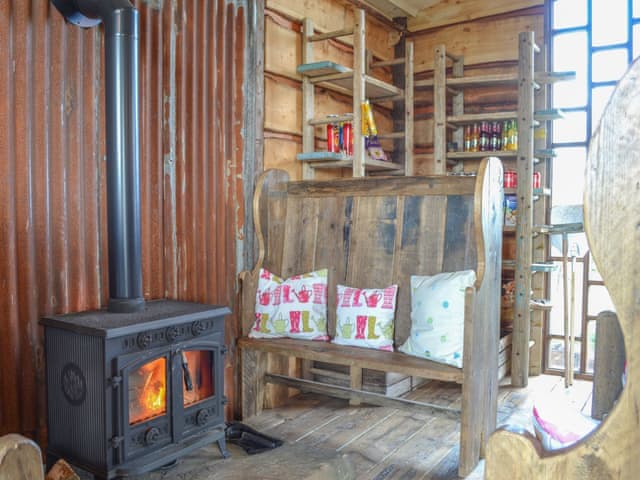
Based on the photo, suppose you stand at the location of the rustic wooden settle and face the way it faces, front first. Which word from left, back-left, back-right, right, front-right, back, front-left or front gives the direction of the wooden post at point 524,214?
back

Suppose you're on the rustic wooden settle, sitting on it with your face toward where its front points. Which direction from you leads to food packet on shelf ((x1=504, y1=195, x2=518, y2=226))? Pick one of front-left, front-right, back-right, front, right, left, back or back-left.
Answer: back

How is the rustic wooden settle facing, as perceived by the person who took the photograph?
facing the viewer and to the left of the viewer

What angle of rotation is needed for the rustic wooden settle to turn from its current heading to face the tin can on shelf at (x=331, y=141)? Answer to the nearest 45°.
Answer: approximately 135° to its right

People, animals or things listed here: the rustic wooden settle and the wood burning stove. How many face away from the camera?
0

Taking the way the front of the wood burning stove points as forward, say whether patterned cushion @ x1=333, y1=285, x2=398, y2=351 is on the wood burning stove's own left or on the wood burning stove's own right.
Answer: on the wood burning stove's own left

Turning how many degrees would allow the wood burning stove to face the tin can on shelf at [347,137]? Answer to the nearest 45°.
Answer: approximately 90° to its left

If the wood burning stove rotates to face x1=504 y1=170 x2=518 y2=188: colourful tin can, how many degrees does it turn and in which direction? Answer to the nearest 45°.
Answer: approximately 90° to its left

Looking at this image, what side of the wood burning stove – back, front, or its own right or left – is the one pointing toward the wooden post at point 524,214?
left

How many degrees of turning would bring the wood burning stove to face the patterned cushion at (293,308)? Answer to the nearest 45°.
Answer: approximately 90° to its left

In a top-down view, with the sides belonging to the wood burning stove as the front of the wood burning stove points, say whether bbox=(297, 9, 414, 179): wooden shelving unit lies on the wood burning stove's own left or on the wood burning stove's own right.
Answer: on the wood burning stove's own left

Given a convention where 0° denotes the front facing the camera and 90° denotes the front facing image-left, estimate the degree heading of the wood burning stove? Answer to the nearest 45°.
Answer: approximately 315°

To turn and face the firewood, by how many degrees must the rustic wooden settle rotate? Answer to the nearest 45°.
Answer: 0° — it already faces it

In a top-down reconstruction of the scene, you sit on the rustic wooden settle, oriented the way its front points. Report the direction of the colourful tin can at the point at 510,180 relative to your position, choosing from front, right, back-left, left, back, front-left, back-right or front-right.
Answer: back
